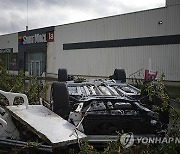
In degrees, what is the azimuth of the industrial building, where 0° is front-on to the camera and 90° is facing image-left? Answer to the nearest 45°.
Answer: approximately 45°

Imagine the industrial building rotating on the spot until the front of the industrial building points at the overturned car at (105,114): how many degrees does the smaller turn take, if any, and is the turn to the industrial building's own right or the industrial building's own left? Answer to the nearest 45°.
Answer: approximately 45° to the industrial building's own left

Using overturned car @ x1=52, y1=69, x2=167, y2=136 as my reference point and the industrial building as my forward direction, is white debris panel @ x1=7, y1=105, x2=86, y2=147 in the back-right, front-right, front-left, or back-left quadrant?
back-left

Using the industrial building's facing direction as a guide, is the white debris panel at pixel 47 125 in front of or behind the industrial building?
in front
